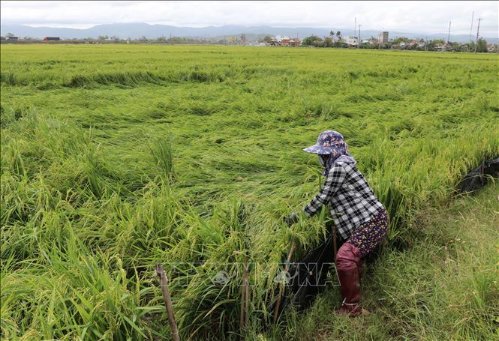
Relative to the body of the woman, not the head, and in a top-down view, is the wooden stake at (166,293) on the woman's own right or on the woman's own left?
on the woman's own left

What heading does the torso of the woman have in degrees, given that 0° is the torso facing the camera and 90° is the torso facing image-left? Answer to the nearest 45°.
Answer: approximately 90°

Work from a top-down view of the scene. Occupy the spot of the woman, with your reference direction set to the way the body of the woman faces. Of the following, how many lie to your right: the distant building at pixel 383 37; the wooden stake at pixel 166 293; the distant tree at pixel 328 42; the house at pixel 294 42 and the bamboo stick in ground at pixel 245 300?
3

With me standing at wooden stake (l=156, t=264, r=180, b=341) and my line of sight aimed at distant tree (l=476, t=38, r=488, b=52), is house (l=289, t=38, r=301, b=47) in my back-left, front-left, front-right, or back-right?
front-left

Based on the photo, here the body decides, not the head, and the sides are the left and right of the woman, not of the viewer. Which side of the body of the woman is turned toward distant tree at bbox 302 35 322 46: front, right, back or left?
right

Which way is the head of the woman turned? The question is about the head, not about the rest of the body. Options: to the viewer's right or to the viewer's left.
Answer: to the viewer's left

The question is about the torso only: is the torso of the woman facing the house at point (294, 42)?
no

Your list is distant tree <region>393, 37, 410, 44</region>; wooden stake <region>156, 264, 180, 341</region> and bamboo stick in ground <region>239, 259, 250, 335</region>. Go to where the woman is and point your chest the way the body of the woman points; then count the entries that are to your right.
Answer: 1

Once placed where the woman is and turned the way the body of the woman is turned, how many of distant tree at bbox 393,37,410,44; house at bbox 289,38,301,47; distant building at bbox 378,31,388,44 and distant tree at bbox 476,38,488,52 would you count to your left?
0

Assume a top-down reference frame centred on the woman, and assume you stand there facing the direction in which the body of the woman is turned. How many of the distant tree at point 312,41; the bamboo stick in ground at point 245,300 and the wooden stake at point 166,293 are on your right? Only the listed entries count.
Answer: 1

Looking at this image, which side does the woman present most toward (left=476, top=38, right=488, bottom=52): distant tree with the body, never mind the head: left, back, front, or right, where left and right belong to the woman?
right

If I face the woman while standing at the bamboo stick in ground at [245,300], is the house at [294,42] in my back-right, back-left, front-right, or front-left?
front-left

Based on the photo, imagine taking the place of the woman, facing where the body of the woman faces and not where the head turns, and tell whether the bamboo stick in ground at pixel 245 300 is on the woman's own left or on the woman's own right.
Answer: on the woman's own left

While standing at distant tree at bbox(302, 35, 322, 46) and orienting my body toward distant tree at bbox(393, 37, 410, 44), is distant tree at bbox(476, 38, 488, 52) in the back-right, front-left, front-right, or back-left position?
front-right

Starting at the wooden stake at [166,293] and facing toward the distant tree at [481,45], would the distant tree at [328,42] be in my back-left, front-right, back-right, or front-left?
front-left
